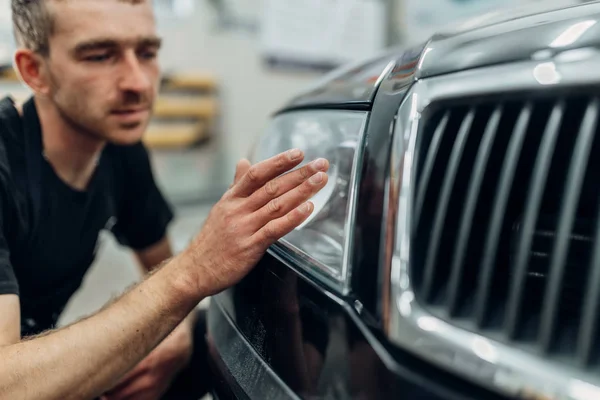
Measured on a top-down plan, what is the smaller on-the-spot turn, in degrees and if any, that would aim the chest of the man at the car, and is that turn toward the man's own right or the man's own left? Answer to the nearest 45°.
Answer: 0° — they already face it

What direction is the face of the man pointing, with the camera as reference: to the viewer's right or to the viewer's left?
to the viewer's right

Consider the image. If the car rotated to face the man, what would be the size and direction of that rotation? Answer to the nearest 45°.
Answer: approximately 90° to its right

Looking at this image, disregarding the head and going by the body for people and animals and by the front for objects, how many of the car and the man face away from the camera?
0

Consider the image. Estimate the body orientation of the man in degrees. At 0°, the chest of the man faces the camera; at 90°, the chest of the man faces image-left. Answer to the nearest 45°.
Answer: approximately 315°

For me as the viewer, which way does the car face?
facing the viewer and to the left of the viewer
